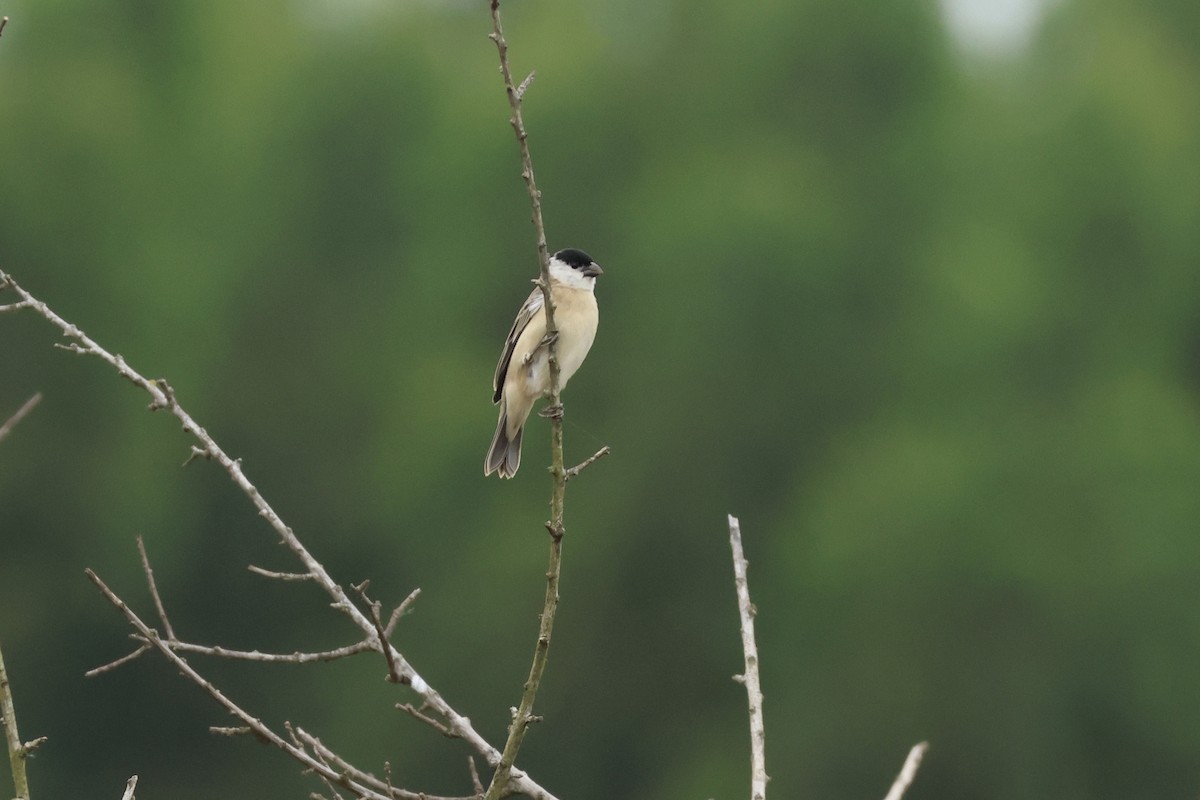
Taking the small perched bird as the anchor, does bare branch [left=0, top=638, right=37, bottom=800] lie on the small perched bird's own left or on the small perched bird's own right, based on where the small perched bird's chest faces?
on the small perched bird's own right

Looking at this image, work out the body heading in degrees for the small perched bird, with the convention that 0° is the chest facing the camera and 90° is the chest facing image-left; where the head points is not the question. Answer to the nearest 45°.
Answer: approximately 315°
